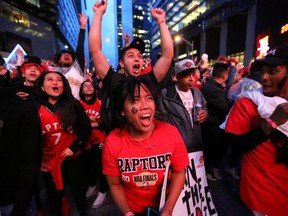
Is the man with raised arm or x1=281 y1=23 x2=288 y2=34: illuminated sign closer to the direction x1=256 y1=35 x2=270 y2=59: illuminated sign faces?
the man with raised arm

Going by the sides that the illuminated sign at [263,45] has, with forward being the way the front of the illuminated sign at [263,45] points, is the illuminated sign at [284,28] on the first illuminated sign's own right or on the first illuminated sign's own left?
on the first illuminated sign's own left

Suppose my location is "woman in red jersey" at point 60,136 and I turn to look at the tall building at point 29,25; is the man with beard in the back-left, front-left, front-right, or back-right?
back-right

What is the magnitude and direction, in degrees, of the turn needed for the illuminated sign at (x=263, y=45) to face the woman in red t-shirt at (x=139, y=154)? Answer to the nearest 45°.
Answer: approximately 45° to its left

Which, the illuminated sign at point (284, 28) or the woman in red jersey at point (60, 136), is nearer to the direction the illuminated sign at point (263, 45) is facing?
the woman in red jersey

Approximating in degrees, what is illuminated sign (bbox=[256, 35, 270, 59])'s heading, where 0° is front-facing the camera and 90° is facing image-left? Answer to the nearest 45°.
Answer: approximately 45°

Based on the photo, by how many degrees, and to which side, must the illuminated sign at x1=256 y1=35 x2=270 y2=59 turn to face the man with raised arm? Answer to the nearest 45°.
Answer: approximately 45° to its left
